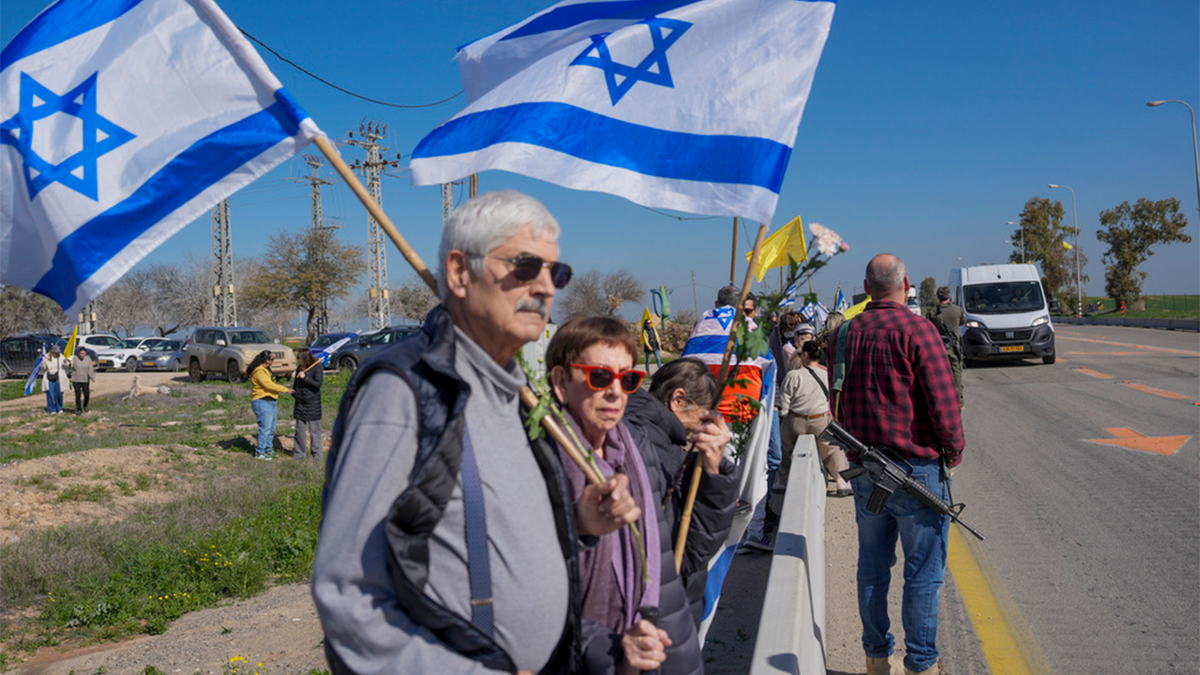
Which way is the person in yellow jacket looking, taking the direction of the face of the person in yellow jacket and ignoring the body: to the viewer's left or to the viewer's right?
to the viewer's right

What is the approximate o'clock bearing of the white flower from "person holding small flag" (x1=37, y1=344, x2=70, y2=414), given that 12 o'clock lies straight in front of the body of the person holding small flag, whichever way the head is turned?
The white flower is roughly at 12 o'clock from the person holding small flag.

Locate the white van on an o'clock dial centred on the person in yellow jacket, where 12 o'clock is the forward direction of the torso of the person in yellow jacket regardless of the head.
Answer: The white van is roughly at 12 o'clock from the person in yellow jacket.

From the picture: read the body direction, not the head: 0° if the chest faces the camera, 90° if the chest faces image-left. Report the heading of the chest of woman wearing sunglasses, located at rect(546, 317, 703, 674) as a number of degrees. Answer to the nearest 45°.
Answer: approximately 315°

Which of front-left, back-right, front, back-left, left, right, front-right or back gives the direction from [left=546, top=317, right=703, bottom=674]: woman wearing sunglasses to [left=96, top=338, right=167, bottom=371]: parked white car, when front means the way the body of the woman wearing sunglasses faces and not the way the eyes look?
back

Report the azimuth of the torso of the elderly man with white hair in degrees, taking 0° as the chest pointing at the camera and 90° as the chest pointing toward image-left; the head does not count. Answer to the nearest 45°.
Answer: approximately 315°
